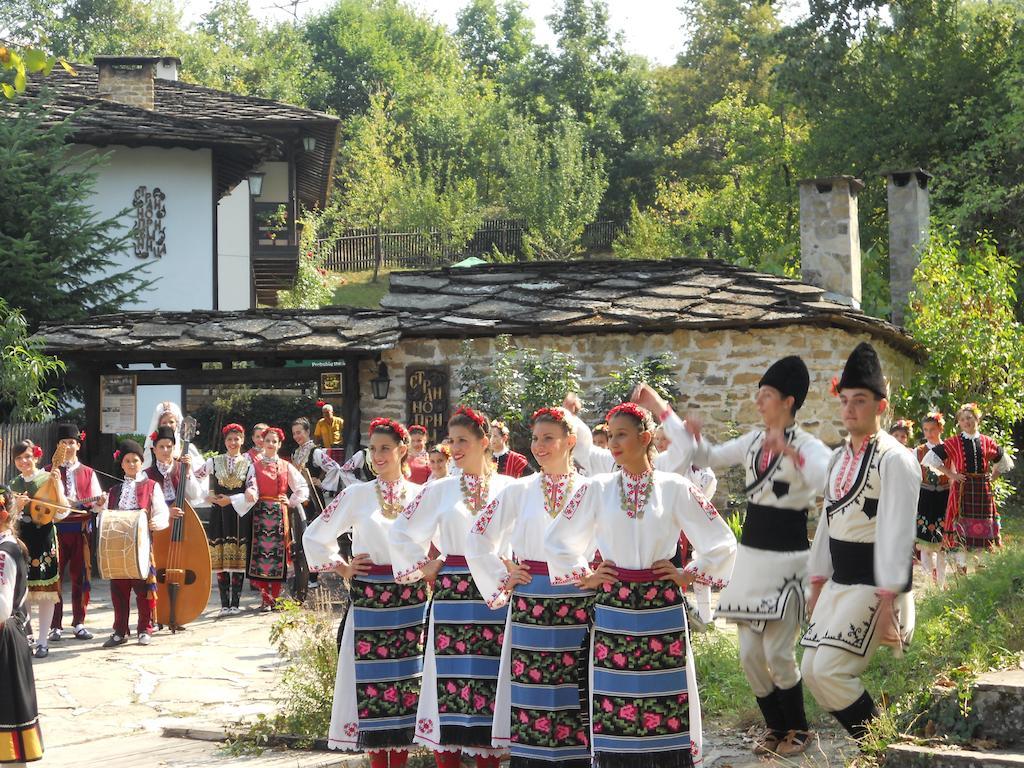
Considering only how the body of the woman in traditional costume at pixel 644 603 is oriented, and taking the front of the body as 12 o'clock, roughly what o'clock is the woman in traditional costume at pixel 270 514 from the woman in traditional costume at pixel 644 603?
the woman in traditional costume at pixel 270 514 is roughly at 5 o'clock from the woman in traditional costume at pixel 644 603.

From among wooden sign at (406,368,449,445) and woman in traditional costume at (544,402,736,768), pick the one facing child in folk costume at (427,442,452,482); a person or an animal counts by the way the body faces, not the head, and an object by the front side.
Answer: the wooden sign

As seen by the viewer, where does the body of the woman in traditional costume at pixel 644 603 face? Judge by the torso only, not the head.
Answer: toward the camera

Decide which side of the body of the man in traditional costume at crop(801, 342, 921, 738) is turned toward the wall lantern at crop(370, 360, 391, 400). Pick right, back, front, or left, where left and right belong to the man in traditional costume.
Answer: right

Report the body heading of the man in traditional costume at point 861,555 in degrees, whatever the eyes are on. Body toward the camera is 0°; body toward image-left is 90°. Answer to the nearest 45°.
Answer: approximately 45°

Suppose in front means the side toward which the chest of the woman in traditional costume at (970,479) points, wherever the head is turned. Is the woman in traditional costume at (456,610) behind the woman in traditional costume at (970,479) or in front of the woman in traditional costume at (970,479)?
in front

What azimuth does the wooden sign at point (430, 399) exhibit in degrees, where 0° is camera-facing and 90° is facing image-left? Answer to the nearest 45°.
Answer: approximately 0°

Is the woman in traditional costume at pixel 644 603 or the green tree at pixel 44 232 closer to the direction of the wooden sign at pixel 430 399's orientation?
the woman in traditional costume

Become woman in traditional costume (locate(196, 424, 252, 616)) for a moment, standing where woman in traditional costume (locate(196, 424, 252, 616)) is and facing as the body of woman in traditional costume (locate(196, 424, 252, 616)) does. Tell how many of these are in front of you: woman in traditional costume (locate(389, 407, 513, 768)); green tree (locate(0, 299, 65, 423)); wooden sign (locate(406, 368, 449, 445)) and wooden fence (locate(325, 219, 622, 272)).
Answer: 1

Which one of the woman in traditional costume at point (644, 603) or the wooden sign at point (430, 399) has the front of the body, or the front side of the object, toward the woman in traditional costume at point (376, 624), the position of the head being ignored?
the wooden sign

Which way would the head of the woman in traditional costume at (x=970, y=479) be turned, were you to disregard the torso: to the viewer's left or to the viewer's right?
to the viewer's left

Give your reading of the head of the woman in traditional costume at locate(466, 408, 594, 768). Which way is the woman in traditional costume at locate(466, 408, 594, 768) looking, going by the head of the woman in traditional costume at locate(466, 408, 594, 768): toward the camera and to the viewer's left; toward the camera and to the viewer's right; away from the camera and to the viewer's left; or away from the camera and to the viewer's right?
toward the camera and to the viewer's left

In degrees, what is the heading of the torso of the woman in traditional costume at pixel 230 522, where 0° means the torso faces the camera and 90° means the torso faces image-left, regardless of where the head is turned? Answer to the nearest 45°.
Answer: approximately 0°

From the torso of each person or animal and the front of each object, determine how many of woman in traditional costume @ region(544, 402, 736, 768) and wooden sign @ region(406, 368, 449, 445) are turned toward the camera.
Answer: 2

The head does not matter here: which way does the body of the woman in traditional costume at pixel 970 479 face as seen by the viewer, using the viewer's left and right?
facing the viewer

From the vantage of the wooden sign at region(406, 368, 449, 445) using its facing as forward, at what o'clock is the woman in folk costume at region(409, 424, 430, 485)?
The woman in folk costume is roughly at 12 o'clock from the wooden sign.

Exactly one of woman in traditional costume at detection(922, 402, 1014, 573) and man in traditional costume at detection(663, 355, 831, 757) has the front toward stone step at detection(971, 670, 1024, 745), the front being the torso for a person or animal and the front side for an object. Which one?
the woman in traditional costume

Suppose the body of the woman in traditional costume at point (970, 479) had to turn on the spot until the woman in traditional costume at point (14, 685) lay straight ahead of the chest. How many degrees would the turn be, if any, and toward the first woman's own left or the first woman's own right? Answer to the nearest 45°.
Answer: approximately 45° to the first woman's own right

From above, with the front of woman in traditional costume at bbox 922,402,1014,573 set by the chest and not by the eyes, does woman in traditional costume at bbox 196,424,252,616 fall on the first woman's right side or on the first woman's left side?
on the first woman's right side

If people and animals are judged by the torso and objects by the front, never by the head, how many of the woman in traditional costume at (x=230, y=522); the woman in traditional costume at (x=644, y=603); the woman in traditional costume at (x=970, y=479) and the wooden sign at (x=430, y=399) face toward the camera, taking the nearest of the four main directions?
4
